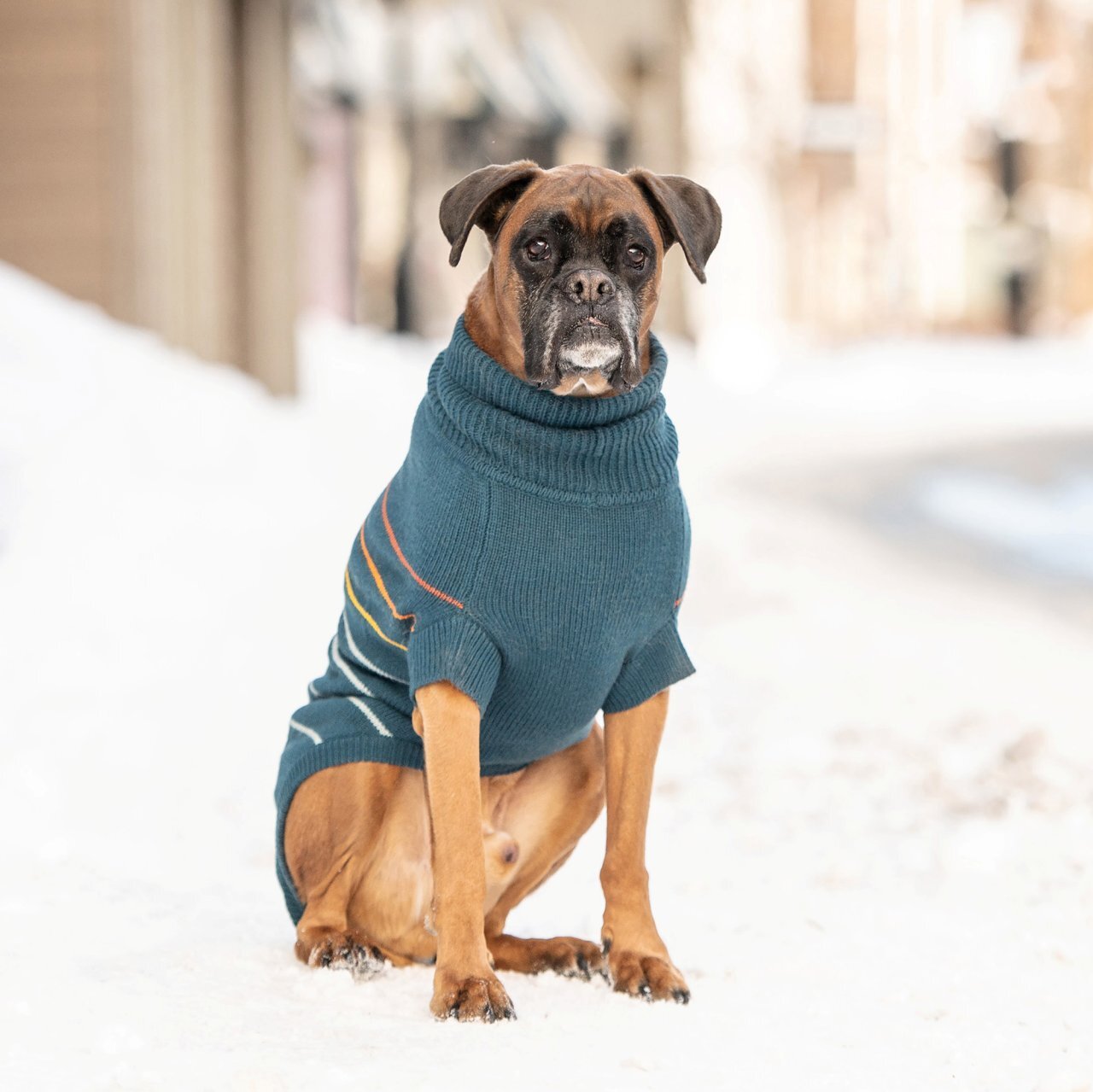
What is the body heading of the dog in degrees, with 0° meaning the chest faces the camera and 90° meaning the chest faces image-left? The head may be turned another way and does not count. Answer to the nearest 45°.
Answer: approximately 315°
